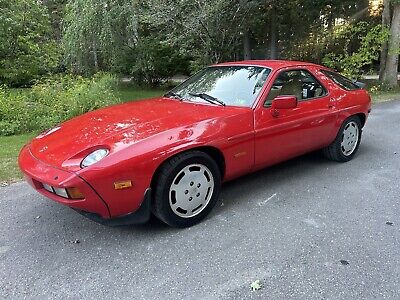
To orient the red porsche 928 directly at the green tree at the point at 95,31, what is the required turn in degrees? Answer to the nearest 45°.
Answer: approximately 135° to its right

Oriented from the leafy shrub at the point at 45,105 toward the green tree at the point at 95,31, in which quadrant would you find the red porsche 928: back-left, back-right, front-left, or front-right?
back-right

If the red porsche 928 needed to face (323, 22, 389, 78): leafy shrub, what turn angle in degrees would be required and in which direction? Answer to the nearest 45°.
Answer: approximately 180°

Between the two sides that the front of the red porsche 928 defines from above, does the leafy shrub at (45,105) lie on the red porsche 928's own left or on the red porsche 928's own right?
on the red porsche 928's own right

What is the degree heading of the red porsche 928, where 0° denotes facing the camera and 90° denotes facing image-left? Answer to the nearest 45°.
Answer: approximately 45°

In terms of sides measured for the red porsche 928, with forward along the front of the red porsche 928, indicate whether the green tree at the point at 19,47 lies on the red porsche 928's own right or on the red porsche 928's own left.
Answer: on the red porsche 928's own right
